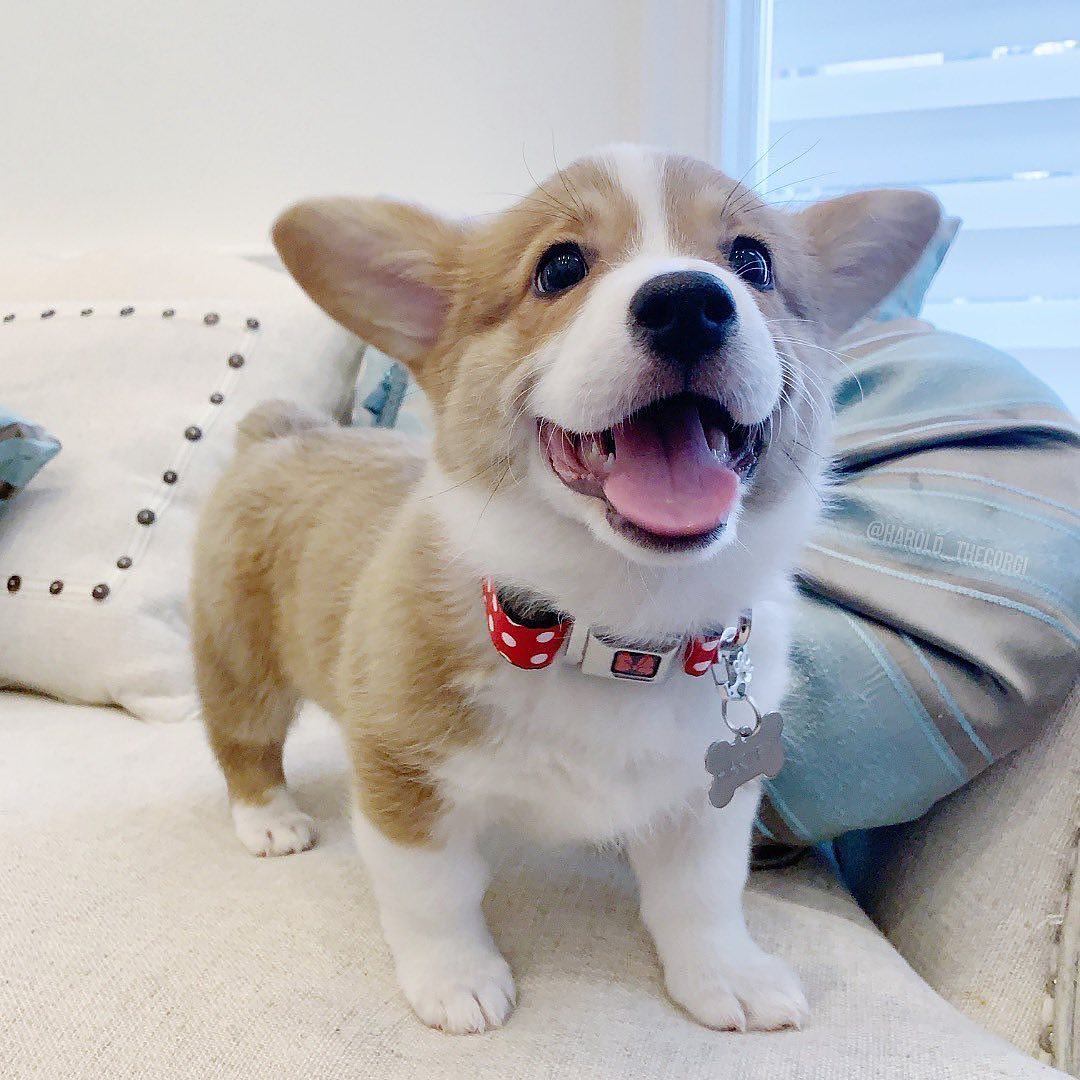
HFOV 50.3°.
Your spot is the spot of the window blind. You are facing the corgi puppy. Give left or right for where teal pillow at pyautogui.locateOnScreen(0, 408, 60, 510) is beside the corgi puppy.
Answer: right

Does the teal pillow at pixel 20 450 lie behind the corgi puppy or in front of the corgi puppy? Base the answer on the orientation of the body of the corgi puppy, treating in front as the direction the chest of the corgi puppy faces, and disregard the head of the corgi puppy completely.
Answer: behind

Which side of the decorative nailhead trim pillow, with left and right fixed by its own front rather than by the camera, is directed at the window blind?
left

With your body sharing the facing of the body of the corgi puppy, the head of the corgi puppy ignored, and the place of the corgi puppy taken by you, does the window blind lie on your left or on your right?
on your left

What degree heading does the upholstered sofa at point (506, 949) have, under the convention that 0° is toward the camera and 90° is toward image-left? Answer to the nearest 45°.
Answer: approximately 0°

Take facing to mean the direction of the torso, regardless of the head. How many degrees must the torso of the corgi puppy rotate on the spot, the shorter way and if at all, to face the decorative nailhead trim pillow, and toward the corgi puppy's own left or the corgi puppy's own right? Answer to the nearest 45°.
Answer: approximately 180°

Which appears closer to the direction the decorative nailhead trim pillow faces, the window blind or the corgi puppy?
the corgi puppy
